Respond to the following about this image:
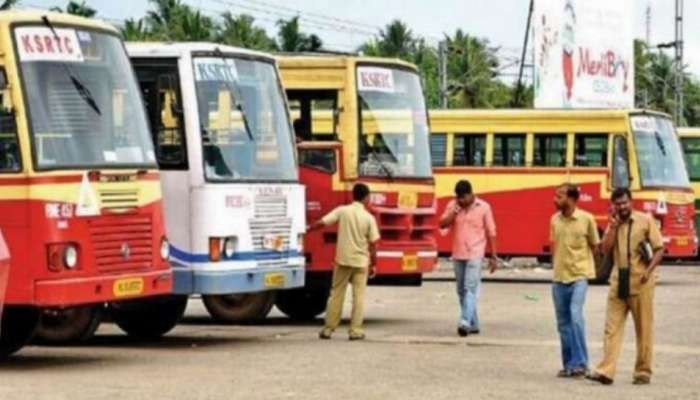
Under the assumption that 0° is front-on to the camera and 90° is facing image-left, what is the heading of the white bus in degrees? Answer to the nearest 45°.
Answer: approximately 315°

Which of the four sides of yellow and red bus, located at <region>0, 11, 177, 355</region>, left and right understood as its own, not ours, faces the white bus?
left

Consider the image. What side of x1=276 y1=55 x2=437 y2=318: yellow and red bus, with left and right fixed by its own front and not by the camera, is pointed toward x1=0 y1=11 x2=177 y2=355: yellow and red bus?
right

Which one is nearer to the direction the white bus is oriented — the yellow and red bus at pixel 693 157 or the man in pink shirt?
the man in pink shirt

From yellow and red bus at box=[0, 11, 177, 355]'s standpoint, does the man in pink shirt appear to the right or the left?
on its left

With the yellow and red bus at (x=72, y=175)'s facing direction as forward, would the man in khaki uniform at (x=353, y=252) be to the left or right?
on its left

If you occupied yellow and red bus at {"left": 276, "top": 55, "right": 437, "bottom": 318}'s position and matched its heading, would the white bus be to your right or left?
on your right

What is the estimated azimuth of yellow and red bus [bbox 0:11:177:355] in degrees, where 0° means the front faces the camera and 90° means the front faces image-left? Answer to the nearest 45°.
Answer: approximately 315°
